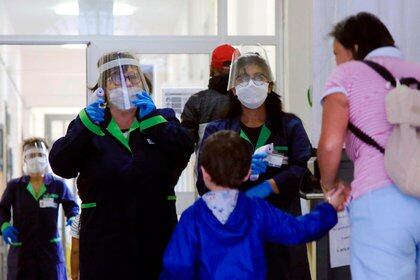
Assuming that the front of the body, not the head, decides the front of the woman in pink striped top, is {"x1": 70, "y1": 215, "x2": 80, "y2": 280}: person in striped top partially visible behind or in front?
in front

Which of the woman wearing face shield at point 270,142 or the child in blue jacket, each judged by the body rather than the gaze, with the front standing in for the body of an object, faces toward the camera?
the woman wearing face shield

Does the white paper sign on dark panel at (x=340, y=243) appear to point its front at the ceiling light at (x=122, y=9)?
no

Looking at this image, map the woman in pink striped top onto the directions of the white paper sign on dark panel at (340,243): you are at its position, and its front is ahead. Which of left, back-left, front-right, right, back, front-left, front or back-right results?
front

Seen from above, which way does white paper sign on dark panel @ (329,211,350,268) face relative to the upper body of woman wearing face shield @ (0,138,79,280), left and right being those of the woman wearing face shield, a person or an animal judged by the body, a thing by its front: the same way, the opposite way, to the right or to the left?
the same way

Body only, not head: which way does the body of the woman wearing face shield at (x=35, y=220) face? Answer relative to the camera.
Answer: toward the camera

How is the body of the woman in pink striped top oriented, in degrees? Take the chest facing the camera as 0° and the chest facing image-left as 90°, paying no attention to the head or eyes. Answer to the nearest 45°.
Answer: approximately 135°

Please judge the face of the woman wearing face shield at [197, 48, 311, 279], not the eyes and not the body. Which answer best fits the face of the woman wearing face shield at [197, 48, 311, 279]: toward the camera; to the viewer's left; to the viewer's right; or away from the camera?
toward the camera

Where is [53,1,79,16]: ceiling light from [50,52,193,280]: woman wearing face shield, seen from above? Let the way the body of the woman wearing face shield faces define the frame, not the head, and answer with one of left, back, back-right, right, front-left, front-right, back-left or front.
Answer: back

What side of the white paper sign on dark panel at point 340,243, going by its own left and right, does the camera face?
front

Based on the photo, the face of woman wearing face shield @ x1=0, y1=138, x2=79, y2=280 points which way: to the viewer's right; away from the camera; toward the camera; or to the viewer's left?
toward the camera

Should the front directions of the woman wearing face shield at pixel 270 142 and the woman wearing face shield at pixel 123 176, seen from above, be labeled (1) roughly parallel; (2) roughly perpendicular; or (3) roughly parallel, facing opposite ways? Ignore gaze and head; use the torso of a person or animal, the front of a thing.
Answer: roughly parallel

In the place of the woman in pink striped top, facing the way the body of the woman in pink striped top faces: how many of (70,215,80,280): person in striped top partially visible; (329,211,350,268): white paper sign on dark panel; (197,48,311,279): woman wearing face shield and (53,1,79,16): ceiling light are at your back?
0
